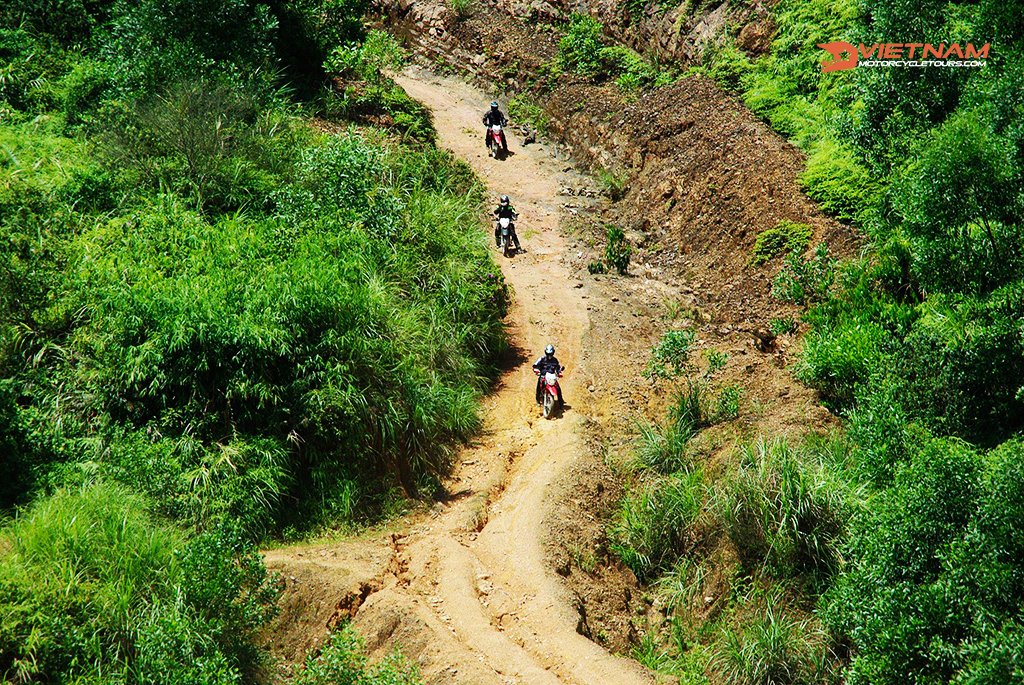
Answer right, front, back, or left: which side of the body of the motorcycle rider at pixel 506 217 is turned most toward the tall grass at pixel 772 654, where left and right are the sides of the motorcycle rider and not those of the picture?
front

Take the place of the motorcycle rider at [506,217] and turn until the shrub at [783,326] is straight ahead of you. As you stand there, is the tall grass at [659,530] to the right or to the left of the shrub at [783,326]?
right

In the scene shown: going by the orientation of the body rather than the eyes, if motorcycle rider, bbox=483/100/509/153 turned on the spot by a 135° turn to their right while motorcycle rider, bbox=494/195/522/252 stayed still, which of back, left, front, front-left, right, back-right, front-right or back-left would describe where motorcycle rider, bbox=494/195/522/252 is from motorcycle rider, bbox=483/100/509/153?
back-left

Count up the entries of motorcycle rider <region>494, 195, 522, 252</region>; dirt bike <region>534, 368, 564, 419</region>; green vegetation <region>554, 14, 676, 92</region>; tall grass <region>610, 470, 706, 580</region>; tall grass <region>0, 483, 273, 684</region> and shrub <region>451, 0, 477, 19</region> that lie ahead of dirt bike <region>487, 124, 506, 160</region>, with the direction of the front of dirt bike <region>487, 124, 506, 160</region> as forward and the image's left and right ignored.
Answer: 4

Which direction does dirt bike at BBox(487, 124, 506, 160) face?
toward the camera

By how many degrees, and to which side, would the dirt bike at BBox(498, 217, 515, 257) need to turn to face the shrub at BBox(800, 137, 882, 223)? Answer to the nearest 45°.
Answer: approximately 90° to its left

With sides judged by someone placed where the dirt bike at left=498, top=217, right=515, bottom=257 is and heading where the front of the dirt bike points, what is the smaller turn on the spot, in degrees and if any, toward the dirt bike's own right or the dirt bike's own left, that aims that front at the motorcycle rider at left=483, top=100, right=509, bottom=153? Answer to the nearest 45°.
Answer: approximately 180°

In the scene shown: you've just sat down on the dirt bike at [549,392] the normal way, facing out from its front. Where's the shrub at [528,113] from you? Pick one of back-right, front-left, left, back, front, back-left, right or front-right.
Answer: back

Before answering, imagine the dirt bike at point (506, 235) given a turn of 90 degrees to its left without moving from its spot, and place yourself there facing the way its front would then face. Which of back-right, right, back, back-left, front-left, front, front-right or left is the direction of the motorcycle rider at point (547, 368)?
right

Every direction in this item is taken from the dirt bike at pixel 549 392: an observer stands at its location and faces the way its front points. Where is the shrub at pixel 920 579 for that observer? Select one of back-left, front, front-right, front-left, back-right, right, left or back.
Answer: front-left
